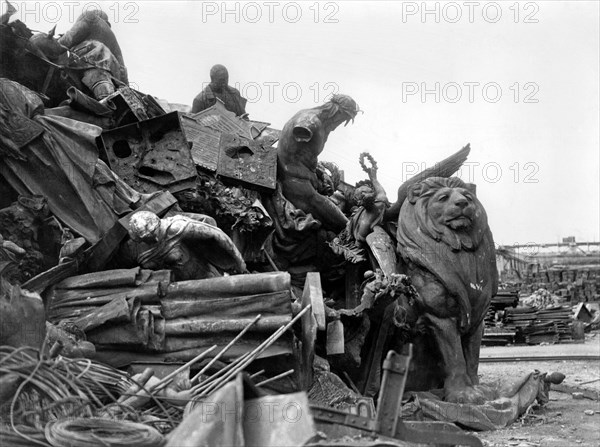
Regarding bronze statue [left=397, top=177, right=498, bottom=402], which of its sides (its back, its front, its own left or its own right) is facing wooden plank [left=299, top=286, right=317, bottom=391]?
right

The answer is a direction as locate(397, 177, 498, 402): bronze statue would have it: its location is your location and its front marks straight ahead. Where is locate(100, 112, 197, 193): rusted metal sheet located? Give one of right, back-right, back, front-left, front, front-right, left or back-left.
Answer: back-right

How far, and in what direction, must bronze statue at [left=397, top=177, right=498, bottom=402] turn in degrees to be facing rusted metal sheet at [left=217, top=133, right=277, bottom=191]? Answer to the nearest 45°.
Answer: approximately 135° to its right

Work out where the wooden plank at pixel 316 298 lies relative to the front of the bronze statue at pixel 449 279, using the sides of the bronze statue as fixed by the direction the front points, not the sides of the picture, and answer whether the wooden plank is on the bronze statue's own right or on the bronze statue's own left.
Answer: on the bronze statue's own right

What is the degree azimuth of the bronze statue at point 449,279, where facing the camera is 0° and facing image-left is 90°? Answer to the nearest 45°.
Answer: approximately 315°

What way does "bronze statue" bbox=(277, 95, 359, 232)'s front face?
to the viewer's right

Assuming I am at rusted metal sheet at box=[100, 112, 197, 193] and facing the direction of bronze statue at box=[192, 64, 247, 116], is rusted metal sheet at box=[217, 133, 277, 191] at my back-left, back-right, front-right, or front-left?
front-right

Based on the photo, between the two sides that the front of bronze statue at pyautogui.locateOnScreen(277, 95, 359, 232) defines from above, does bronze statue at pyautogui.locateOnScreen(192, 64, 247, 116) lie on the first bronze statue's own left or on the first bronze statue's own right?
on the first bronze statue's own left

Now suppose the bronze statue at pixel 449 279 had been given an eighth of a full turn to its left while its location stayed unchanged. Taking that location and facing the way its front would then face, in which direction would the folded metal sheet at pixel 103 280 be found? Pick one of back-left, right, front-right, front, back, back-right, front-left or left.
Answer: back-right

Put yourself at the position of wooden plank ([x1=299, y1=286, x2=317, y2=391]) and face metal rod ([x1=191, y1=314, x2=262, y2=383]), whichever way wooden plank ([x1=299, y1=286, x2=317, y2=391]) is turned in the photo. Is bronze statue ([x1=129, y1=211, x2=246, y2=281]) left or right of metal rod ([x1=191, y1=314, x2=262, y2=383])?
right

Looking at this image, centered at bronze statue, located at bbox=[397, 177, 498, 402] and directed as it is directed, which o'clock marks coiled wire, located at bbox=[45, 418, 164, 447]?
The coiled wire is roughly at 2 o'clock from the bronze statue.

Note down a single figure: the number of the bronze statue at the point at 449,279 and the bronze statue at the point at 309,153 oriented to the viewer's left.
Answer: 0
